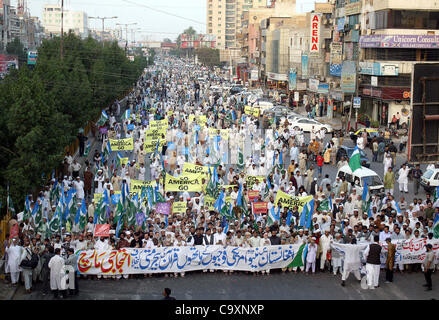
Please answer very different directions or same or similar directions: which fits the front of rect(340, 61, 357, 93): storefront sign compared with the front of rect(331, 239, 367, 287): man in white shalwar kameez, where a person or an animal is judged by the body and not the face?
very different directions
